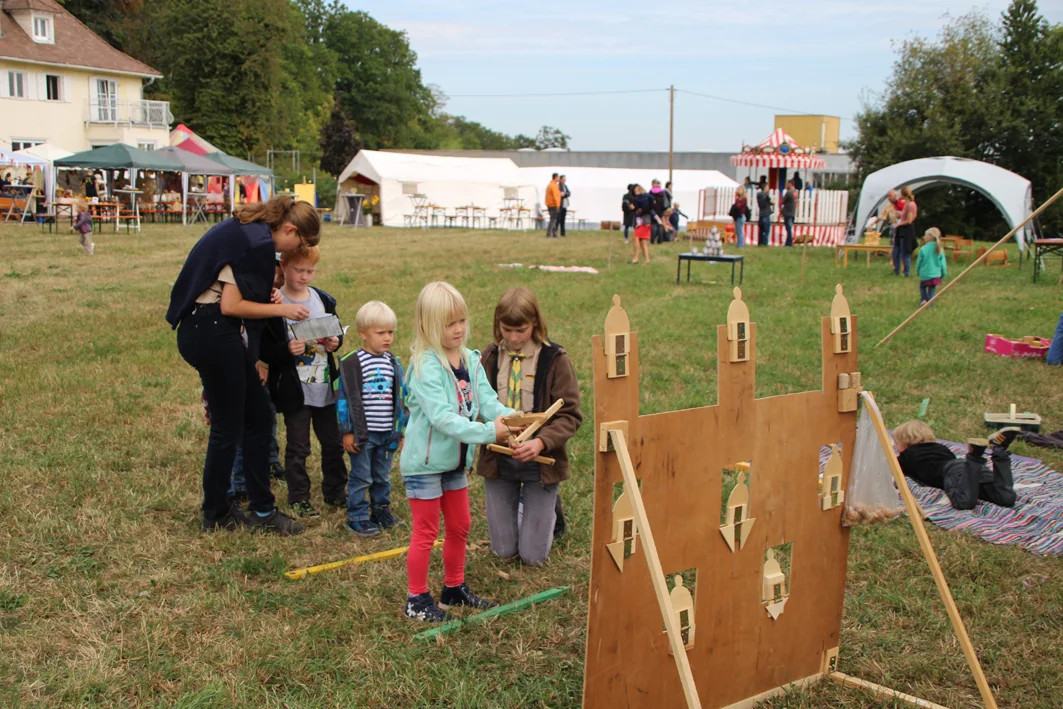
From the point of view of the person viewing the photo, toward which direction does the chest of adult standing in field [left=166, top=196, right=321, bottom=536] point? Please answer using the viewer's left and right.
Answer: facing to the right of the viewer

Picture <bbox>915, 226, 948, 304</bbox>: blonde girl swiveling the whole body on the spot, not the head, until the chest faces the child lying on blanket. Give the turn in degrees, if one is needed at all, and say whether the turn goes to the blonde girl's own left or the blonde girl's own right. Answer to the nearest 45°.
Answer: approximately 180°

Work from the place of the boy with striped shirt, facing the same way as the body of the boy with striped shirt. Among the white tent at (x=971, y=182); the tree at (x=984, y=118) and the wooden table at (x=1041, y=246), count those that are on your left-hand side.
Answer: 3

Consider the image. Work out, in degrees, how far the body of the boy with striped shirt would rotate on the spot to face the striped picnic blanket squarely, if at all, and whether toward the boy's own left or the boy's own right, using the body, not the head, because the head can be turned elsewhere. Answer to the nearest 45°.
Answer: approximately 45° to the boy's own left

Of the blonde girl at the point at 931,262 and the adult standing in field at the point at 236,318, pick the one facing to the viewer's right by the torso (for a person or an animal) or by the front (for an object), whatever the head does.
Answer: the adult standing in field

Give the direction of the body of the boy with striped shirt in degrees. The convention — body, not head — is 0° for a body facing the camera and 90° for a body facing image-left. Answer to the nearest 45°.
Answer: approximately 315°

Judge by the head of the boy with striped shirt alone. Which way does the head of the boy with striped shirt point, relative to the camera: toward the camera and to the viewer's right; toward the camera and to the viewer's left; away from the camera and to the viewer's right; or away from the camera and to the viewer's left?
toward the camera and to the viewer's right

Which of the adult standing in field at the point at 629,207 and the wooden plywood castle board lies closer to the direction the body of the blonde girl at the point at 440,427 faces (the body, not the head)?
the wooden plywood castle board

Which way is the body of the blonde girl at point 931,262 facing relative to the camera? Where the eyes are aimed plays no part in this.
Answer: away from the camera

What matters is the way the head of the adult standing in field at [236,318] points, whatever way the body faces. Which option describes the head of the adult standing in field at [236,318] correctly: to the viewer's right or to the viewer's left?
to the viewer's right
